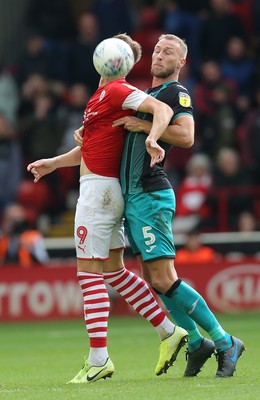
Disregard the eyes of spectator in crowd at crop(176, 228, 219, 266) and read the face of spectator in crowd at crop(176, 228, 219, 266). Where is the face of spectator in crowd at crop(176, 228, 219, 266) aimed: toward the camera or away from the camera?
toward the camera

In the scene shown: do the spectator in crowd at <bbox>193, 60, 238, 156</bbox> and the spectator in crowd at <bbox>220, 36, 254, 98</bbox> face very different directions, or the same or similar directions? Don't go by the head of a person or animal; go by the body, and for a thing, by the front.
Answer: same or similar directions

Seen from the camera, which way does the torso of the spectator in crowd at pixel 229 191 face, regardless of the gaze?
toward the camera

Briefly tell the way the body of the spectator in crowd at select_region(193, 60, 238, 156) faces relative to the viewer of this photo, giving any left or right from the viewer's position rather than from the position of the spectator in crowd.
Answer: facing the viewer

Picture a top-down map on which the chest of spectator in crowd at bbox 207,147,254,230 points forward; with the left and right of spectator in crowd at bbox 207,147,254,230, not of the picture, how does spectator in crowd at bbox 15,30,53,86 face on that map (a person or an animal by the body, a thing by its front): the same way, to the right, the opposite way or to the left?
the same way

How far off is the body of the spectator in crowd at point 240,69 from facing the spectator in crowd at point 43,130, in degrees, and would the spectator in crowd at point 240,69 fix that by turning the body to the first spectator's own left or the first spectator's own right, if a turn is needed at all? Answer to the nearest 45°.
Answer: approximately 90° to the first spectator's own right

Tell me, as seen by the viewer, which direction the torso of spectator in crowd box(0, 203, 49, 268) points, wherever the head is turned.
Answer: toward the camera

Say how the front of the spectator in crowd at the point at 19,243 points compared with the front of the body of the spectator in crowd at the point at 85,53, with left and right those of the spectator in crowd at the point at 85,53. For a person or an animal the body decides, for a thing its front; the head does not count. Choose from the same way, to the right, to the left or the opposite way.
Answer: the same way

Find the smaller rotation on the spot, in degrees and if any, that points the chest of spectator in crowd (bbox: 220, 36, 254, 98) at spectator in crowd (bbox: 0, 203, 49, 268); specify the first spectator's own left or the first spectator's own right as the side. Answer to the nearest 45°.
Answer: approximately 45° to the first spectator's own right

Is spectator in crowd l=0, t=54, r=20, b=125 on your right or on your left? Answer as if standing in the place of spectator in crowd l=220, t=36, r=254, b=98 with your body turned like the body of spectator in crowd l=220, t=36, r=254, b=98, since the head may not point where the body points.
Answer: on your right

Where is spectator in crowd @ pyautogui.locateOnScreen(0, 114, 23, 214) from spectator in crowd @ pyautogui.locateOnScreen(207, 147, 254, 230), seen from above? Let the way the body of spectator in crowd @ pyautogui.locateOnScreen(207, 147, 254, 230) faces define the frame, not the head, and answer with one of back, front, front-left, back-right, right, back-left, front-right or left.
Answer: right

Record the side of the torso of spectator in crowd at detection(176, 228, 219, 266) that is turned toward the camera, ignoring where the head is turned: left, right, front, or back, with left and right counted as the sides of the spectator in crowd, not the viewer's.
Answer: front

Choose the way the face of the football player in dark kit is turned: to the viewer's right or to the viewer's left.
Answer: to the viewer's left
